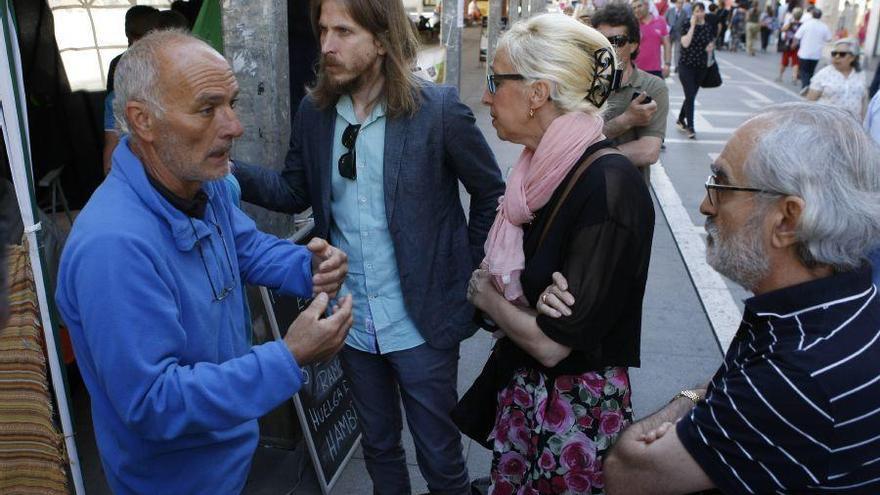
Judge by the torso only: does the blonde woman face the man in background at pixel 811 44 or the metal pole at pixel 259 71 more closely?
the metal pole

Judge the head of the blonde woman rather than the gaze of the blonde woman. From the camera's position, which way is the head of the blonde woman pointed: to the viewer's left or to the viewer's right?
to the viewer's left

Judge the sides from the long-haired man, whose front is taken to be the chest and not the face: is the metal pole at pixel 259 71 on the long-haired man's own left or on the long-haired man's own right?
on the long-haired man's own right

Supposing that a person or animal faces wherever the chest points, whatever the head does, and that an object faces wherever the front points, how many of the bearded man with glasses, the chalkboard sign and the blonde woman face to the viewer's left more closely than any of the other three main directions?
2

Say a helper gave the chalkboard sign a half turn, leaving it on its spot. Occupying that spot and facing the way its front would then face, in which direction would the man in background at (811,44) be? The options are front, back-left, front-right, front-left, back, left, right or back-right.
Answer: right

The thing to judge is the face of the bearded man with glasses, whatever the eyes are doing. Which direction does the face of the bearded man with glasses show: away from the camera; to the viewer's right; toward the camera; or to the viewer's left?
to the viewer's left

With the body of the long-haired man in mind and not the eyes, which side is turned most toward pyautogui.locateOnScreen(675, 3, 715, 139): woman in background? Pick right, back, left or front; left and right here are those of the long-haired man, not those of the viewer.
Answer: back

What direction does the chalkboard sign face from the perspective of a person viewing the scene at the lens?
facing the viewer and to the right of the viewer

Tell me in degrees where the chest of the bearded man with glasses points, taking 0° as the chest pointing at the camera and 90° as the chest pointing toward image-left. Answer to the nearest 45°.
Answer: approximately 90°

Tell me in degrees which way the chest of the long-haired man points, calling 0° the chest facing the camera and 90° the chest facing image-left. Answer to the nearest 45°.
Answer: approximately 45°

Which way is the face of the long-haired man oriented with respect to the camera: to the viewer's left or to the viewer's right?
to the viewer's left

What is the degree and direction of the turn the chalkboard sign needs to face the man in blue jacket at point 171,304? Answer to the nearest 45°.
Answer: approximately 45° to its right

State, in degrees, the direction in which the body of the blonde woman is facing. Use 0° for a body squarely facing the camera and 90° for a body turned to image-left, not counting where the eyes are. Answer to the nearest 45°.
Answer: approximately 90°
